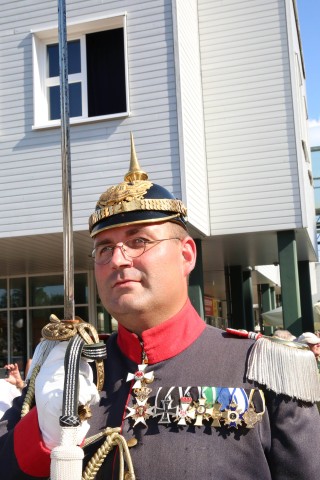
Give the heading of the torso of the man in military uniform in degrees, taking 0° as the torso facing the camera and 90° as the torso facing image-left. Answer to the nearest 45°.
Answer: approximately 45°
